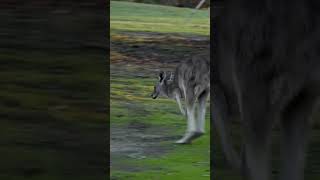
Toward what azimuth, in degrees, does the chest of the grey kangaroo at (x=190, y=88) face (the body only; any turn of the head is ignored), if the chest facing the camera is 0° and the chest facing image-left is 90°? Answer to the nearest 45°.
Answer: approximately 90°
